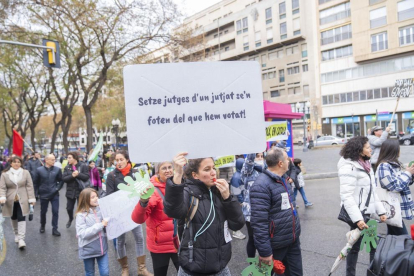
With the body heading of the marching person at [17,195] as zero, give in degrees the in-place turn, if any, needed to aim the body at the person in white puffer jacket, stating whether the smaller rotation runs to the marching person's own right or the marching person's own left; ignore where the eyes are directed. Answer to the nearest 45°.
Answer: approximately 45° to the marching person's own left

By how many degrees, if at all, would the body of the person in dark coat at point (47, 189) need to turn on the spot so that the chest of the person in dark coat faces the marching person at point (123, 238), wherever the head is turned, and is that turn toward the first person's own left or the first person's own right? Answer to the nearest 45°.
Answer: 0° — they already face them

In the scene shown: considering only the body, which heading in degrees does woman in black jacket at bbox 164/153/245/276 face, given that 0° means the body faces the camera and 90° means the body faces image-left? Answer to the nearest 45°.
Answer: approximately 315°

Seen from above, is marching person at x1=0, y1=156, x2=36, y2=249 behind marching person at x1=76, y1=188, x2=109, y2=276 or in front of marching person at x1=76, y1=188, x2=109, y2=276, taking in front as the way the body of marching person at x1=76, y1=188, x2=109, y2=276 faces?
behind

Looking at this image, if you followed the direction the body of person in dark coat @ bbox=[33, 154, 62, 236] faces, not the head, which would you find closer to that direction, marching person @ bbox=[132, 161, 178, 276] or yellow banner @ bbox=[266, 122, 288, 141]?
the marching person

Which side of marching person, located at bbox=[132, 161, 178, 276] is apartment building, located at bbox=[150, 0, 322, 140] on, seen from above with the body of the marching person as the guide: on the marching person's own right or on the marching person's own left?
on the marching person's own left

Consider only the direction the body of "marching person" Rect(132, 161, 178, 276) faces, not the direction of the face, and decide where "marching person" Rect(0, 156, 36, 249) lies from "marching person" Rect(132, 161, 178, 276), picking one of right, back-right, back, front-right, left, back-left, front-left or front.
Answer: back
